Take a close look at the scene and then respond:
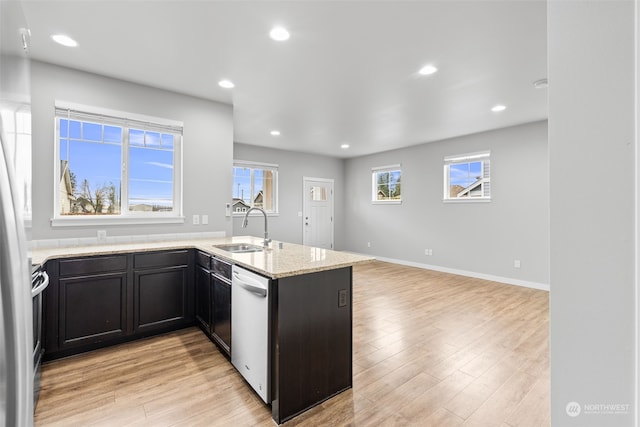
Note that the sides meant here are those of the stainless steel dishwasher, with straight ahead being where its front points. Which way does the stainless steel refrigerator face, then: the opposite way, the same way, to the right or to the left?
the opposite way

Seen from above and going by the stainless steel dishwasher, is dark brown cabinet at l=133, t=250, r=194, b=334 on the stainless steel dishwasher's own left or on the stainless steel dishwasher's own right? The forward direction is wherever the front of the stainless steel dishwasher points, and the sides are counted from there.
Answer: on the stainless steel dishwasher's own right

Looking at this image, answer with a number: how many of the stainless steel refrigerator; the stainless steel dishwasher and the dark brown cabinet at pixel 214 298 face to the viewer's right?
1

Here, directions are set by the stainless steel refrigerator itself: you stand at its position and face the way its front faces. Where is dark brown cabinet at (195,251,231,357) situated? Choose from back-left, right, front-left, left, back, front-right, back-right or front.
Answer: front-left

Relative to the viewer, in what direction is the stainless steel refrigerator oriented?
to the viewer's right

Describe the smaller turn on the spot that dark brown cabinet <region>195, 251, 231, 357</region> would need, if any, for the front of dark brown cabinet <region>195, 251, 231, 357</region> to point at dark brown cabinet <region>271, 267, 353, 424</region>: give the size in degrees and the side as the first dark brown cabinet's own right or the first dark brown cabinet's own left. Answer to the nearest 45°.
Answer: approximately 90° to the first dark brown cabinet's own left

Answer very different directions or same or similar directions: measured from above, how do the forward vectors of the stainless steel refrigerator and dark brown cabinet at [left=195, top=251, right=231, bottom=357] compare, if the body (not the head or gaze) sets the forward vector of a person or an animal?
very different directions

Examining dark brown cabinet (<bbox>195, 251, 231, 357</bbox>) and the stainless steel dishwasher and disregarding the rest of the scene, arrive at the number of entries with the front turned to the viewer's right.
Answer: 0
